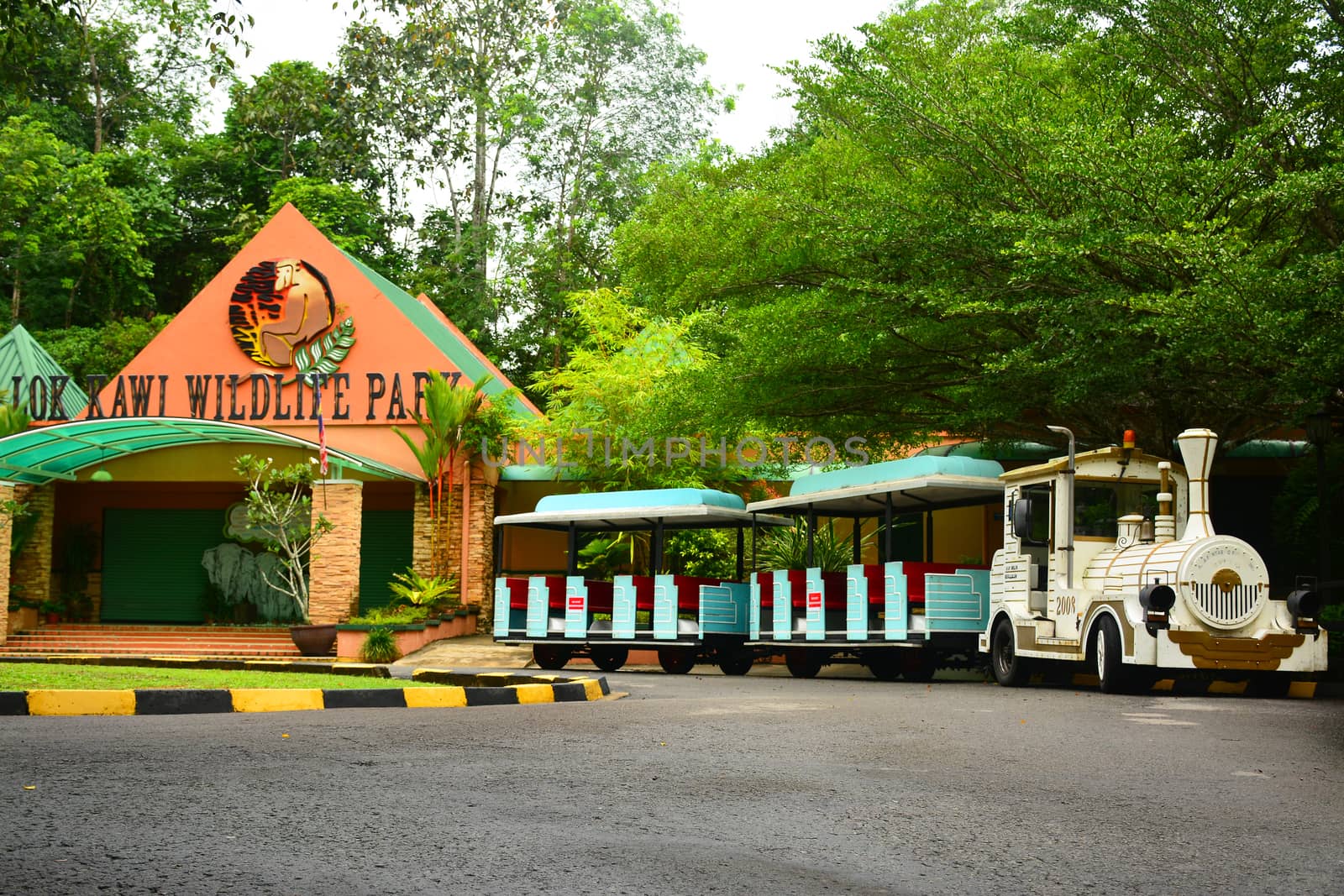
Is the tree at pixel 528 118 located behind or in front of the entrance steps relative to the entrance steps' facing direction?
behind

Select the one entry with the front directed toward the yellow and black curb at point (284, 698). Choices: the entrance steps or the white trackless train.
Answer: the entrance steps

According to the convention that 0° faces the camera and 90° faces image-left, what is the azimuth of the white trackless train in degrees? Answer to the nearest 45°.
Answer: approximately 315°

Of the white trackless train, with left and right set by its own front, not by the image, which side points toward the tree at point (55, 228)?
back

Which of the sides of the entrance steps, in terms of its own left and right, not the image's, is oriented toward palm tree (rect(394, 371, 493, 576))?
left

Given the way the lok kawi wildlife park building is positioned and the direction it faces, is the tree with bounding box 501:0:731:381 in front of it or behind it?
behind

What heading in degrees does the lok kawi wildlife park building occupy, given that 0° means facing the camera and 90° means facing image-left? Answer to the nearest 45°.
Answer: approximately 0°

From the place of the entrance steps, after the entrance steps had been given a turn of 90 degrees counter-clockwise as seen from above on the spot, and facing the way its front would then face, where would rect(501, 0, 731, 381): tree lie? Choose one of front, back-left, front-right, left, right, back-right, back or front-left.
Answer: front-left

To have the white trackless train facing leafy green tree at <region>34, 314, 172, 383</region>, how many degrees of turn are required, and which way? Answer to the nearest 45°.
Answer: approximately 180°

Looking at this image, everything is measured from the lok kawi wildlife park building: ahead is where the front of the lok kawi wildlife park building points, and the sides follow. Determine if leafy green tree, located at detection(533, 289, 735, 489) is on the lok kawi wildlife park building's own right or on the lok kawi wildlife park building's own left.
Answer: on the lok kawi wildlife park building's own left

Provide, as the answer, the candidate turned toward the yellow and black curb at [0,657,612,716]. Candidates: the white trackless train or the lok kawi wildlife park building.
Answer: the lok kawi wildlife park building
